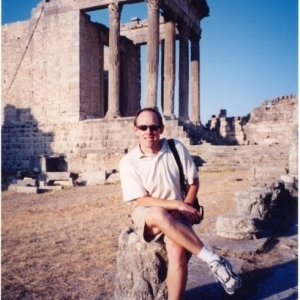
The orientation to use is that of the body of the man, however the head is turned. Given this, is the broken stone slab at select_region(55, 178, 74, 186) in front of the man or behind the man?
behind

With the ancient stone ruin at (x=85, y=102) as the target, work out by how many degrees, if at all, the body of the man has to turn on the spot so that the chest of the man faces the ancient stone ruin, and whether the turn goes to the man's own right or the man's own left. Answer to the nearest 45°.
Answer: approximately 180°

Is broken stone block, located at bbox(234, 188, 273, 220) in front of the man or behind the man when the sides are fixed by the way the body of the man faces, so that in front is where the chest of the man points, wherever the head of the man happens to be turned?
behind

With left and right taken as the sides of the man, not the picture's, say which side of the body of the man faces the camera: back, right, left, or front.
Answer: front
